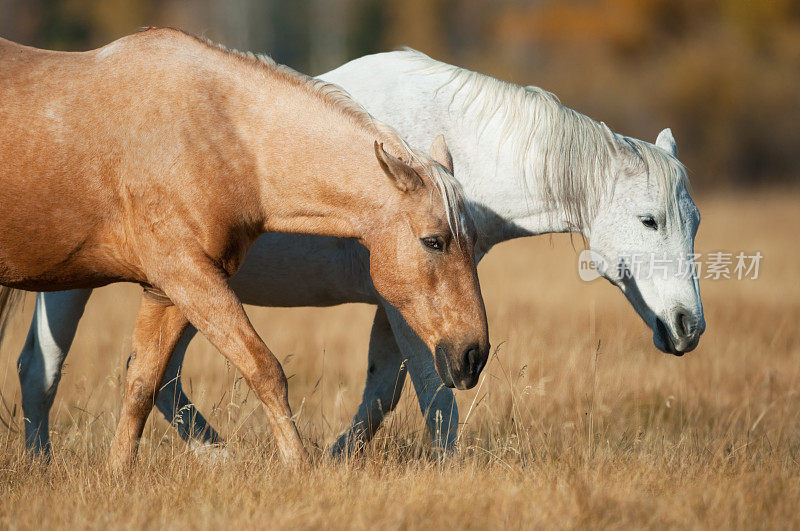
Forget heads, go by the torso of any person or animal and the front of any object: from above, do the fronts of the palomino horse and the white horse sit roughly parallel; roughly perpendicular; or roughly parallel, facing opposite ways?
roughly parallel

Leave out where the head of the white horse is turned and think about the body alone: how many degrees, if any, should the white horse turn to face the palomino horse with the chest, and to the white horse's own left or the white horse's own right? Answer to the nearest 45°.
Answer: approximately 135° to the white horse's own right

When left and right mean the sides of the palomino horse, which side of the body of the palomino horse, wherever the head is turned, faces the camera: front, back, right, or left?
right

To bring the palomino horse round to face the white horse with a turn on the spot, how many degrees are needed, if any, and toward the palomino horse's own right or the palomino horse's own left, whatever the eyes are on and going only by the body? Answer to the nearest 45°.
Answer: approximately 45° to the palomino horse's own left

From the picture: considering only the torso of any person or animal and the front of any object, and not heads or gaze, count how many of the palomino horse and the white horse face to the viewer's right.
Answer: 2

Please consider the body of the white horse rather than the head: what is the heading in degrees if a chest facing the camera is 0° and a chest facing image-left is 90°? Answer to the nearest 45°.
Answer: approximately 270°
